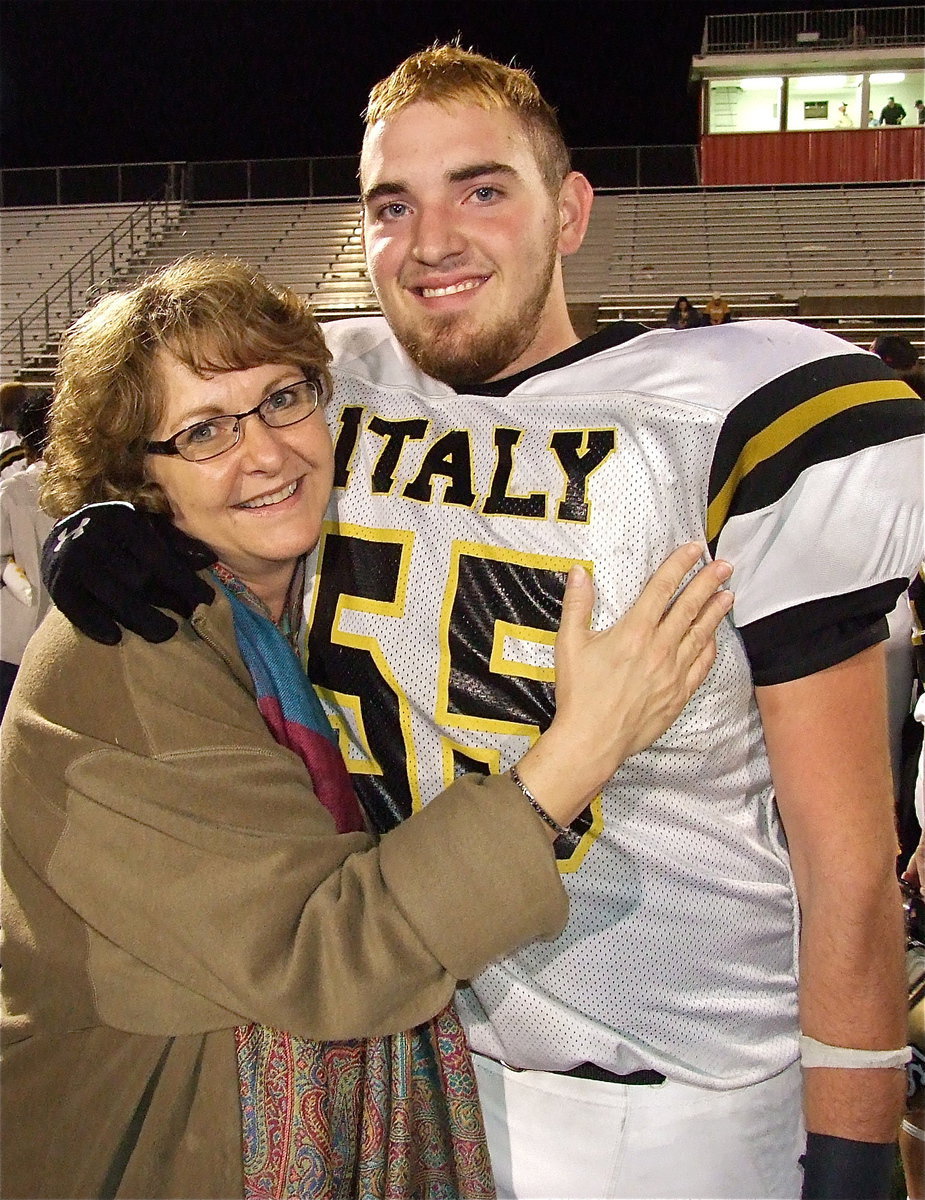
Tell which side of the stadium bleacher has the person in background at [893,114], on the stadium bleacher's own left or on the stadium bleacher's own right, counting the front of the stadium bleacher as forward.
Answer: on the stadium bleacher's own left

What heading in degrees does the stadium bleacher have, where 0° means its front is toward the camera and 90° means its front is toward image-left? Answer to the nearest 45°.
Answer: approximately 0°

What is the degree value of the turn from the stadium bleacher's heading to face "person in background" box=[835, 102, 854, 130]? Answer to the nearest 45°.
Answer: approximately 135° to its left

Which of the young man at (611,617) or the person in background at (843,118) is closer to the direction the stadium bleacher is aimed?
the young man

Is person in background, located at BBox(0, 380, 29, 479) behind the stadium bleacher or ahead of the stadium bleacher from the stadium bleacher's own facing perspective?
ahead

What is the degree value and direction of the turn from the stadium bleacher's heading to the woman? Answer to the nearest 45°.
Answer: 0° — it already faces them

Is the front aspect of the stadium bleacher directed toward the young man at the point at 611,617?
yes

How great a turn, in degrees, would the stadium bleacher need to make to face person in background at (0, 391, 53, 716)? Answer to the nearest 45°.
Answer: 0° — it already faces them

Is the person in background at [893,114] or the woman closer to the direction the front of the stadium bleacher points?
the woman
